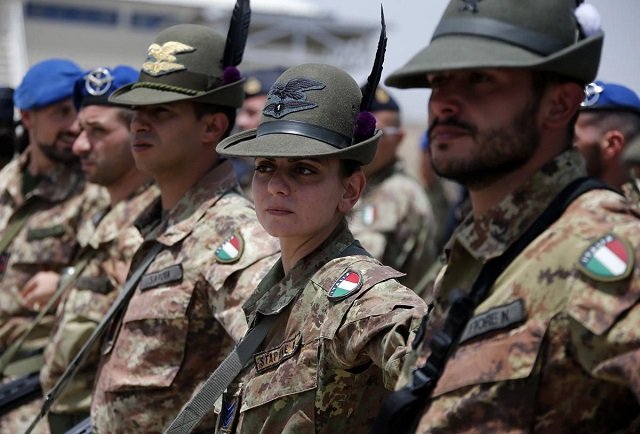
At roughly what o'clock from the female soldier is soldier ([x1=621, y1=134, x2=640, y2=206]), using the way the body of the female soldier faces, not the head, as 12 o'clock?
The soldier is roughly at 6 o'clock from the female soldier.

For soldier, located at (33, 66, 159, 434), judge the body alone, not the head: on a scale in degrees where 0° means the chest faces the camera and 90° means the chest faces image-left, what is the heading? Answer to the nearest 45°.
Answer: approximately 45°

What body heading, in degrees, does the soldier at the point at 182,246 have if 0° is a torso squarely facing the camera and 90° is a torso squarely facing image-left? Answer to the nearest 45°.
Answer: approximately 45°

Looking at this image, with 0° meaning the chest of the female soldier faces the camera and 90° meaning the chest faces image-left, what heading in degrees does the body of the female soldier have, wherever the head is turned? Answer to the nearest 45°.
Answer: approximately 45°

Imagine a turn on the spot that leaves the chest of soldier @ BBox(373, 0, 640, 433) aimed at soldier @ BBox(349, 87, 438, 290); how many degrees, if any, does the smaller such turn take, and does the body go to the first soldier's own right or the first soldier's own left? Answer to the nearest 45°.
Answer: approximately 135° to the first soldier's own right

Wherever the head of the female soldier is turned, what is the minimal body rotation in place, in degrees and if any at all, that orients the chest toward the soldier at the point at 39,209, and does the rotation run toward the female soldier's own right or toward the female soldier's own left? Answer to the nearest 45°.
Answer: approximately 90° to the female soldier's own right
